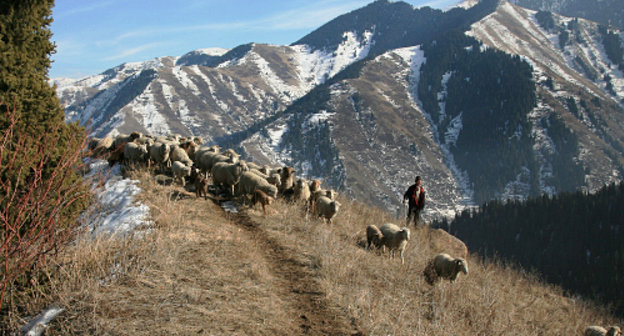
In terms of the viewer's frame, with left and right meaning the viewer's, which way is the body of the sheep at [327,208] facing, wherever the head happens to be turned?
facing the viewer and to the right of the viewer

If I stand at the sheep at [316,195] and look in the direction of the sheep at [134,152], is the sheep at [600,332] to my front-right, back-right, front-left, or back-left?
back-left

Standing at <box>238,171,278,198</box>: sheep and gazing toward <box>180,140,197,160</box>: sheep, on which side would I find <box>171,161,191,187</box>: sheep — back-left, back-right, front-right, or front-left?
front-left

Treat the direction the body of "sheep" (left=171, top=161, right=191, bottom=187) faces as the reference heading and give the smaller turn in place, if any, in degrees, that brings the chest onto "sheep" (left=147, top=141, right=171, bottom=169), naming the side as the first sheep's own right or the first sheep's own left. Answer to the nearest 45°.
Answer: approximately 135° to the first sheep's own left
